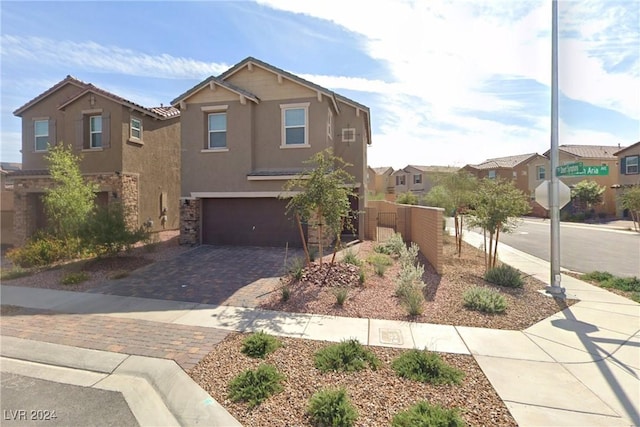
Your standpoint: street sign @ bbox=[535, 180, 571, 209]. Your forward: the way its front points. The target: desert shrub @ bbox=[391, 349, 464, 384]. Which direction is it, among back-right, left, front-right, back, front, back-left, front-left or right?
back

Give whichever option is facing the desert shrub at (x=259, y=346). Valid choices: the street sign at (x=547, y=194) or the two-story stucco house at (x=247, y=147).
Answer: the two-story stucco house

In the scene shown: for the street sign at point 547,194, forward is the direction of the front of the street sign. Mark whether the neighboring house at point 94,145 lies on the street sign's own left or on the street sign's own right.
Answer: on the street sign's own left

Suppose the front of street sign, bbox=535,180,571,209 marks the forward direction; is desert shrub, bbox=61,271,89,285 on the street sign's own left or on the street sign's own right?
on the street sign's own left

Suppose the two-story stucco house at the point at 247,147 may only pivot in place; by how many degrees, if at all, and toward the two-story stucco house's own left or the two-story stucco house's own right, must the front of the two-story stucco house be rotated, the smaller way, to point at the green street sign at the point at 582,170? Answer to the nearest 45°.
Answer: approximately 45° to the two-story stucco house's own left

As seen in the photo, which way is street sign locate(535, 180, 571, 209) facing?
away from the camera

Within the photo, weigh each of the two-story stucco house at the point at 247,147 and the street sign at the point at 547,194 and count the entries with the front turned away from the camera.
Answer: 1

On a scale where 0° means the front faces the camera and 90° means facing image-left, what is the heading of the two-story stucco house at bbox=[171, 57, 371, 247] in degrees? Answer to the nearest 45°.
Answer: approximately 0°

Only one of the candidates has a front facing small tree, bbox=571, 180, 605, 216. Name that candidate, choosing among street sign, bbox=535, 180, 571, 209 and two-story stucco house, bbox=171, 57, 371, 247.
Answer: the street sign
